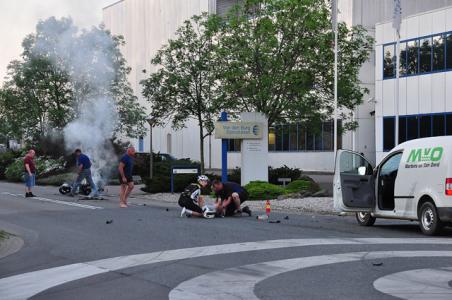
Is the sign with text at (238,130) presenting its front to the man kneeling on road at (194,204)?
yes

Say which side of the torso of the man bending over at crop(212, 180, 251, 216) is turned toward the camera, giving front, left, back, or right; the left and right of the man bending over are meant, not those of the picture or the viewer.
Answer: left

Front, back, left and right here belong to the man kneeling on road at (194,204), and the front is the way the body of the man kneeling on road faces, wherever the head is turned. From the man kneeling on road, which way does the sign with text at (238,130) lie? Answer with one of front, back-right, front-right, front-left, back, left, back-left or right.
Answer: left

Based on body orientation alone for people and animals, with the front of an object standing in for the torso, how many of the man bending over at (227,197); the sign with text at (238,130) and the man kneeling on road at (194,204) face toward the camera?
1

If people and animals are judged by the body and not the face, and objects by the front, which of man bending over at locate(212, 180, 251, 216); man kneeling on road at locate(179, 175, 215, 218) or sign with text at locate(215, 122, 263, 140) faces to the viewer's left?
the man bending over

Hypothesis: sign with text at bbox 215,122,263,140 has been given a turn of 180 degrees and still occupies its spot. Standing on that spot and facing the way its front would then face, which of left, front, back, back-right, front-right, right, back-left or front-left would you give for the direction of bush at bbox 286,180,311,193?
back-right

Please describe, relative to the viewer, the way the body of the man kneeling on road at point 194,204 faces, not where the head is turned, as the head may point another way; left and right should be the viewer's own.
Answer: facing to the right of the viewer

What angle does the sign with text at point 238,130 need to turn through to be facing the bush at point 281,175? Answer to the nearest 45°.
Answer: approximately 135° to its left

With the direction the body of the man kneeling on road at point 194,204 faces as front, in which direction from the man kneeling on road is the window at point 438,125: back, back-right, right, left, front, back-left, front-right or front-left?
front-left

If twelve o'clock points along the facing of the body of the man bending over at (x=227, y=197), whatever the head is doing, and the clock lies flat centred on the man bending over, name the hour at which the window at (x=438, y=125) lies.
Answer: The window is roughly at 4 o'clock from the man bending over.
